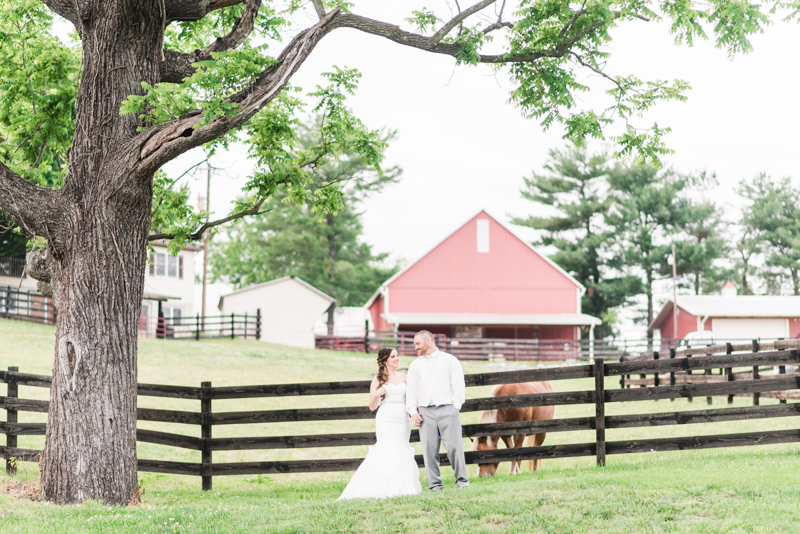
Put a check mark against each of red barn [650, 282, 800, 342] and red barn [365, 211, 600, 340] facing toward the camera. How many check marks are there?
2

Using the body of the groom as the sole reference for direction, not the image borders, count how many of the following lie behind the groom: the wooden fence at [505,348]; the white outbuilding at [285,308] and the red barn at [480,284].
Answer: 3

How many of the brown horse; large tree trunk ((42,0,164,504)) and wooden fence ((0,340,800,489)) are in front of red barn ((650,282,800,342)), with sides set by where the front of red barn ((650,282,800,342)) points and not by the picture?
3

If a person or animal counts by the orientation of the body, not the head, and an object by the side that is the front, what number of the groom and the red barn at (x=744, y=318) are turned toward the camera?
2

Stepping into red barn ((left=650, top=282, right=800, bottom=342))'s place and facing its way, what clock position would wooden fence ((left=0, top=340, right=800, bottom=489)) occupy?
The wooden fence is roughly at 12 o'clock from the red barn.

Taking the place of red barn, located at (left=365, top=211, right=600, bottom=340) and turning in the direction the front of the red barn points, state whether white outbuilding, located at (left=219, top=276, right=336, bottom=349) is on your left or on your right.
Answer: on your right

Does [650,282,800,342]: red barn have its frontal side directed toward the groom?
yes

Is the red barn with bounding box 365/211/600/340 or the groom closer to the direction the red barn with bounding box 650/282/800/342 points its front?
the groom
